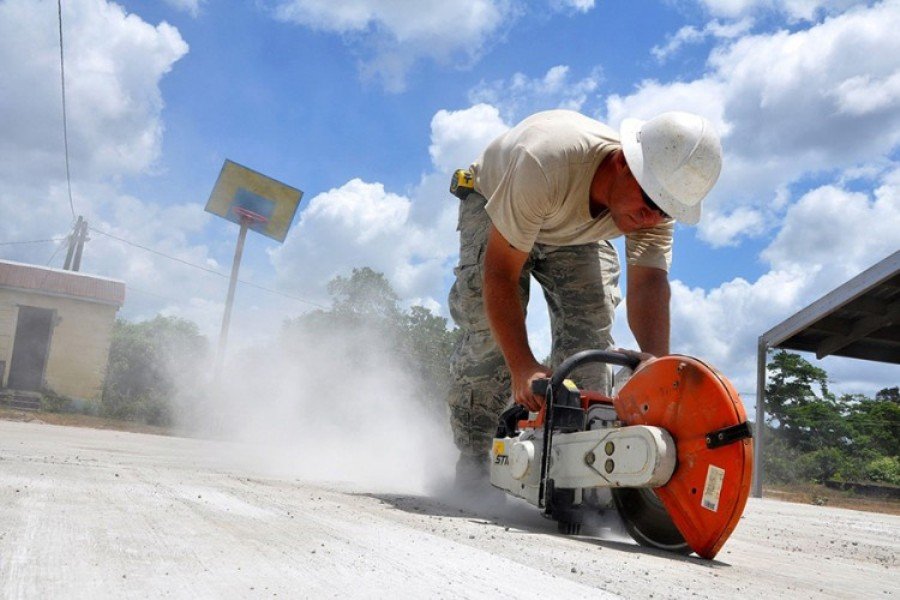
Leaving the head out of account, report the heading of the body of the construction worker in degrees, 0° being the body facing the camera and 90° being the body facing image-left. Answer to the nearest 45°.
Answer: approximately 315°

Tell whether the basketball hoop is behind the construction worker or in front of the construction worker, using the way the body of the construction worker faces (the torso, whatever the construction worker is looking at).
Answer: behind

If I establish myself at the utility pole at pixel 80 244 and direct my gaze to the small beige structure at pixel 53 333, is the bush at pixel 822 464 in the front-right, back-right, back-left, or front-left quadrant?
front-left

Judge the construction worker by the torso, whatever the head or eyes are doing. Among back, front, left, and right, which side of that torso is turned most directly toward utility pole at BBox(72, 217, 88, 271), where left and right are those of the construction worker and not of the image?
back

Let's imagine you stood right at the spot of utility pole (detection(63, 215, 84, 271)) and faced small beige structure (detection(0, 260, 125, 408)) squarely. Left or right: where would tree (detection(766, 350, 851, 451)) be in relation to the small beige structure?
left

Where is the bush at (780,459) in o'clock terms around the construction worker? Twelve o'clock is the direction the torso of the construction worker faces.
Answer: The bush is roughly at 8 o'clock from the construction worker.

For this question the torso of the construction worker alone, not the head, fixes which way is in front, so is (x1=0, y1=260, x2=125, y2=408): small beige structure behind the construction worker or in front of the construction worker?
behind

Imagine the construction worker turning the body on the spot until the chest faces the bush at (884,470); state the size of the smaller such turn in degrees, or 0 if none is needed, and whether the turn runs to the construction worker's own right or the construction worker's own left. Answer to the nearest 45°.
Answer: approximately 90° to the construction worker's own left

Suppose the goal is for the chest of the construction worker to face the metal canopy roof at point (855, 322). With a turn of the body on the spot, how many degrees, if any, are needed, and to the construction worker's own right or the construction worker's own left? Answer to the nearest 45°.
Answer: approximately 90° to the construction worker's own left

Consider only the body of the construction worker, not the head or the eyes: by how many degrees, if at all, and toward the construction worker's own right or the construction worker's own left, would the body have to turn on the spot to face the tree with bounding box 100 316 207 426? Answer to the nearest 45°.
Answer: approximately 180°

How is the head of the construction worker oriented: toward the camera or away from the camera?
toward the camera

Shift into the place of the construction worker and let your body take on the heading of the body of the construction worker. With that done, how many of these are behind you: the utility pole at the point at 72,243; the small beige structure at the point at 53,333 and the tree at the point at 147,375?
3

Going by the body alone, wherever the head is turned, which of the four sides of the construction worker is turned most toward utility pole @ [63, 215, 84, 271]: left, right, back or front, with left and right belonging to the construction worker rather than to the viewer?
back

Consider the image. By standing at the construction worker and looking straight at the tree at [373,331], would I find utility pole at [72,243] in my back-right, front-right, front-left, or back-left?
front-left

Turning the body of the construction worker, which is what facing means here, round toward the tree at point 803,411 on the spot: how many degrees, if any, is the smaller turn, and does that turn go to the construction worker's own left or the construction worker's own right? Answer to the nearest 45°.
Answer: approximately 135° to the construction worker's own left
